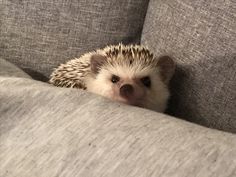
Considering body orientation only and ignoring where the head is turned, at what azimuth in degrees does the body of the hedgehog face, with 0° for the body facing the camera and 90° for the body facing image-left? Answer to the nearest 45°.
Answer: approximately 315°

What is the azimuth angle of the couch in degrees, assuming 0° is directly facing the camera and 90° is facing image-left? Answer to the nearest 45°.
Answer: approximately 0°
